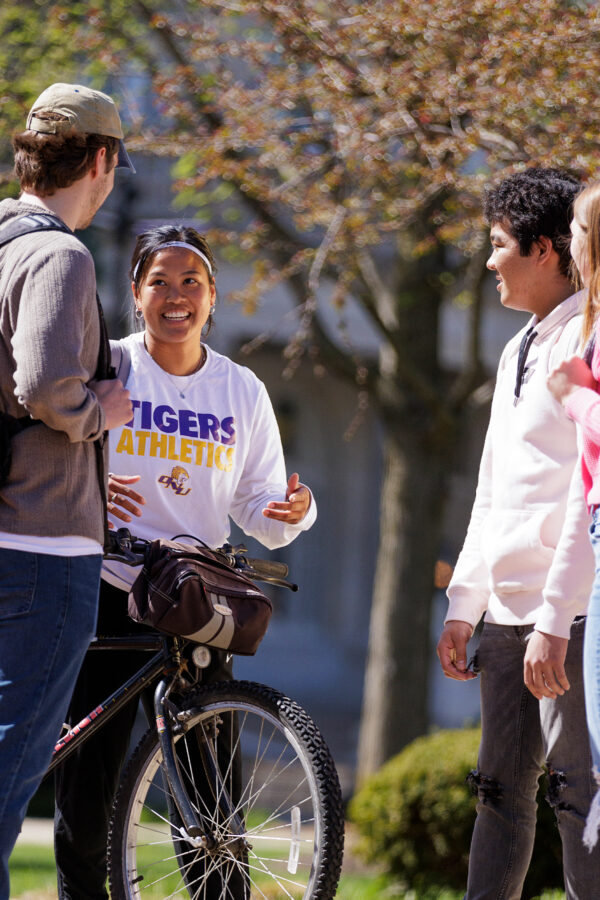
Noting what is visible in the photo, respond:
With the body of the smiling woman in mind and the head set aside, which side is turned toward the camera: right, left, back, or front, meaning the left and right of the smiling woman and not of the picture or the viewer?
front

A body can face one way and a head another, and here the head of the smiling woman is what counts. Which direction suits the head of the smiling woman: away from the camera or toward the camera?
toward the camera

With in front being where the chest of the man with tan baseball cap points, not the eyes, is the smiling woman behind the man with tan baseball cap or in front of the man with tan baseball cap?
in front

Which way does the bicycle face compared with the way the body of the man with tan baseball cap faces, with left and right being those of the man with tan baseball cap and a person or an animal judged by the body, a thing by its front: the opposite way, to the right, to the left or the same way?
to the right

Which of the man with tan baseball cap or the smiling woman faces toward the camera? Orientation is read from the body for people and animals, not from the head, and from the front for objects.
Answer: the smiling woman

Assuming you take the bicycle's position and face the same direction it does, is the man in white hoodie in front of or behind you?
in front

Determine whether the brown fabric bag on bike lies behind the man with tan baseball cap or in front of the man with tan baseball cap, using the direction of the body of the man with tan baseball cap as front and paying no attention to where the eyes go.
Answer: in front

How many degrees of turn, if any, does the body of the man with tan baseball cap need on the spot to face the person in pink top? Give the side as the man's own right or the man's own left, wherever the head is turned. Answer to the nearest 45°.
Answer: approximately 45° to the man's own right

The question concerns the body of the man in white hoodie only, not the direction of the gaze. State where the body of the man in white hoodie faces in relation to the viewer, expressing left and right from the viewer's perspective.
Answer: facing the viewer and to the left of the viewer

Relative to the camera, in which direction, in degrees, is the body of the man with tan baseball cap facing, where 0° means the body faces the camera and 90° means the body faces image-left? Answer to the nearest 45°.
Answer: approximately 225°

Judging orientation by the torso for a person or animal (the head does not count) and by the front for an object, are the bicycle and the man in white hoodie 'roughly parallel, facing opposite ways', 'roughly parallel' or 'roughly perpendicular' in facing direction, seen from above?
roughly perpendicular

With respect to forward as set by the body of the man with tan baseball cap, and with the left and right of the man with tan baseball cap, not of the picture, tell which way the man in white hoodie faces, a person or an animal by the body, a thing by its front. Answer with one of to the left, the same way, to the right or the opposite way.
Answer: the opposite way

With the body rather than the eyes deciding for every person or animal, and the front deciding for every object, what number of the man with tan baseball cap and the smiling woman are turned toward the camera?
1

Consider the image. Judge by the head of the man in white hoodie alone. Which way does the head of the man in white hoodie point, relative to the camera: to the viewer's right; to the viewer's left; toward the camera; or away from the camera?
to the viewer's left

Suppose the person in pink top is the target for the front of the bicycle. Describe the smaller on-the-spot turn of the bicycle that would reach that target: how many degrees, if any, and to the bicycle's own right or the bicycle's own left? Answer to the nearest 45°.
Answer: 0° — it already faces them

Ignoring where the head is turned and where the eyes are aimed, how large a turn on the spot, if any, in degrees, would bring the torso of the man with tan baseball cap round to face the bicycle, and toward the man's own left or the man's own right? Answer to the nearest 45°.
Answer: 0° — they already face it
